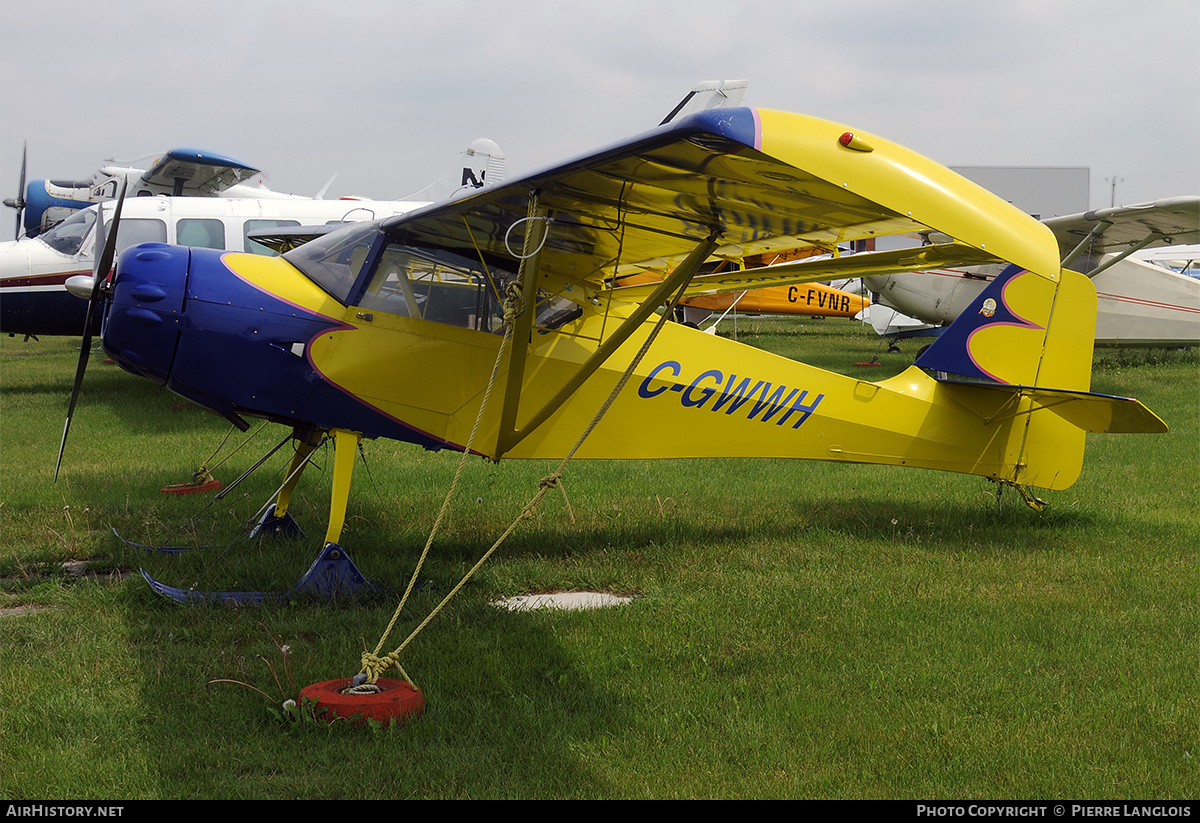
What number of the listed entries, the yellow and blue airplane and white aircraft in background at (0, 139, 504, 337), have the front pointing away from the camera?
0

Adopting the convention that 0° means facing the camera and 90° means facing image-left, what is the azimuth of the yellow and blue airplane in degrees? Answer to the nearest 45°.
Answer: approximately 45°

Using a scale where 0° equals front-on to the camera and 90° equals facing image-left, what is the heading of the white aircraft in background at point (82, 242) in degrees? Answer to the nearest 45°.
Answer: approximately 90°

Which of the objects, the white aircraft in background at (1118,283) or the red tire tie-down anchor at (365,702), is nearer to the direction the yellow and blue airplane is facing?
the red tire tie-down anchor

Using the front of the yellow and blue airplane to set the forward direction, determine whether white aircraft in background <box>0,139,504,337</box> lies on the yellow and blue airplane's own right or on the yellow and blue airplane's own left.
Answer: on the yellow and blue airplane's own right

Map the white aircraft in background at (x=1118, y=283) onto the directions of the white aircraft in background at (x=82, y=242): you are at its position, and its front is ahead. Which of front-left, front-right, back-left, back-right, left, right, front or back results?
back

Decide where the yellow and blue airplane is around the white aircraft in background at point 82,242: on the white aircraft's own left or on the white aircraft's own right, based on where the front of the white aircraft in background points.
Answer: on the white aircraft's own left

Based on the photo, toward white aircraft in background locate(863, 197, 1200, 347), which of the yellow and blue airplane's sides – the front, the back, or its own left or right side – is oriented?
back
